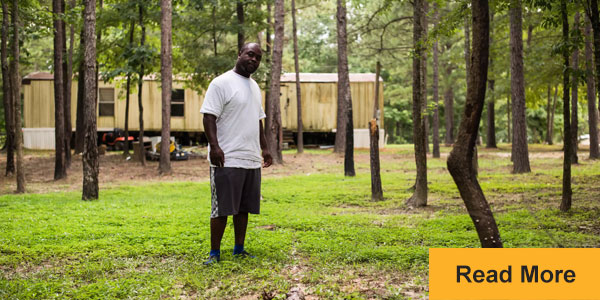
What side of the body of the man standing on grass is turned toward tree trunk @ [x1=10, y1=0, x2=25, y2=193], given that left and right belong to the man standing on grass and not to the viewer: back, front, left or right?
back

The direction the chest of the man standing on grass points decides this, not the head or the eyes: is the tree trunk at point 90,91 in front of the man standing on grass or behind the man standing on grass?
behind

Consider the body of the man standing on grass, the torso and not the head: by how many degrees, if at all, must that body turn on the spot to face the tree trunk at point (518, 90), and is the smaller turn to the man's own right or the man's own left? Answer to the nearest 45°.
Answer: approximately 90° to the man's own left

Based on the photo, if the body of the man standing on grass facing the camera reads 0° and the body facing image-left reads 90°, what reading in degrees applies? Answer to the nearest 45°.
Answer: approximately 315°

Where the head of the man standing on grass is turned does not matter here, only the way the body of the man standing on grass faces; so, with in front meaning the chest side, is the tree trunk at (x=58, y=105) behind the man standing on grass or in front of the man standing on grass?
behind

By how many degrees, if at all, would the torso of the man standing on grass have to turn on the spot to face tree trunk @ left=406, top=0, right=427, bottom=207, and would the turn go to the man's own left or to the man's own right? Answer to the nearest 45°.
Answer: approximately 90° to the man's own left
